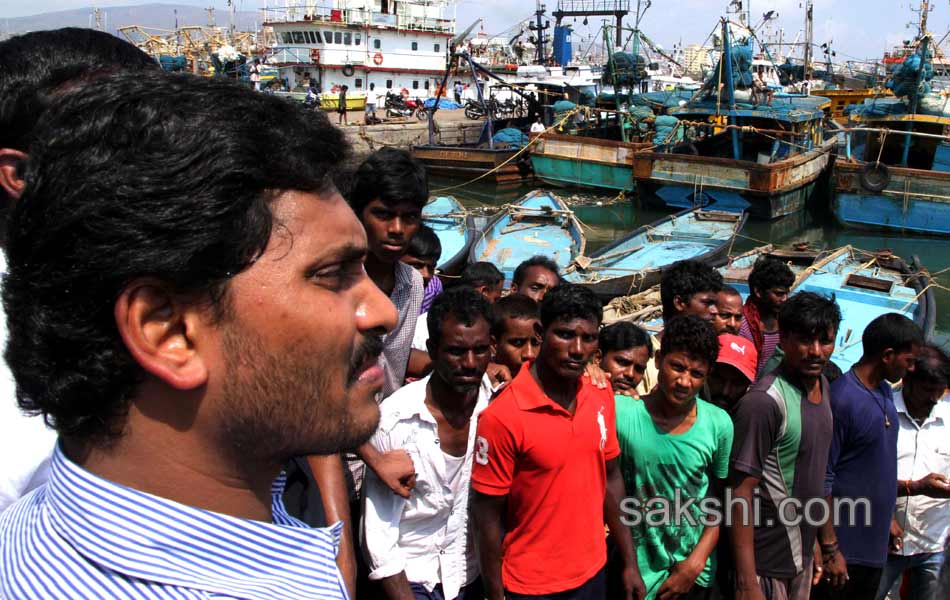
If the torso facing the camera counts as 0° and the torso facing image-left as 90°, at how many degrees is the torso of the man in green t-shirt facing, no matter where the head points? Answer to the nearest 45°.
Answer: approximately 0°

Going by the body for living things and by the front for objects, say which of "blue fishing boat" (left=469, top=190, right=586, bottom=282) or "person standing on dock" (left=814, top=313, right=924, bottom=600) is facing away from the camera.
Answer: the blue fishing boat

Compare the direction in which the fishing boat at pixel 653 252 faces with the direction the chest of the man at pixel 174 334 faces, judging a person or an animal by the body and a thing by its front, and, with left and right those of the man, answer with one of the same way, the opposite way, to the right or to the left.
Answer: the opposite way

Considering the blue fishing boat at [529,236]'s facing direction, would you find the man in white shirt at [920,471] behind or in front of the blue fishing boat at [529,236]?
behind

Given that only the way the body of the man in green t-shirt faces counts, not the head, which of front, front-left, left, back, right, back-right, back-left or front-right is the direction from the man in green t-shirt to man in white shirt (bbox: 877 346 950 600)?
back-left

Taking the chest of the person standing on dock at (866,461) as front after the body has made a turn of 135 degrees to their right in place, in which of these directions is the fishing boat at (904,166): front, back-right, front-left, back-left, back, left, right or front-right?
right

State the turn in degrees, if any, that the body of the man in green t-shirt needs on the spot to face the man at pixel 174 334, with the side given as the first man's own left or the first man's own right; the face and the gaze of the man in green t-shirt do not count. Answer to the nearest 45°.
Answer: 0° — they already face them

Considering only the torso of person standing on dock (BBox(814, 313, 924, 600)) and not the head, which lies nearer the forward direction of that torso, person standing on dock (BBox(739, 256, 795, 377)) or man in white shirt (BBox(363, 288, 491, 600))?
the man in white shirt

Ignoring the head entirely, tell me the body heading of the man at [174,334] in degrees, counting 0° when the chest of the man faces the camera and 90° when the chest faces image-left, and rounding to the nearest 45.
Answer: approximately 270°

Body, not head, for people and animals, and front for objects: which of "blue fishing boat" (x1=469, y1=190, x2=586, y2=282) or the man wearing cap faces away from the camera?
the blue fishing boat

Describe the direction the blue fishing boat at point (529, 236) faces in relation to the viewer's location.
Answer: facing away from the viewer

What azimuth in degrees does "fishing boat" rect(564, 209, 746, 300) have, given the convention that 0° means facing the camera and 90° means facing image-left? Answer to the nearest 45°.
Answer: approximately 45°
